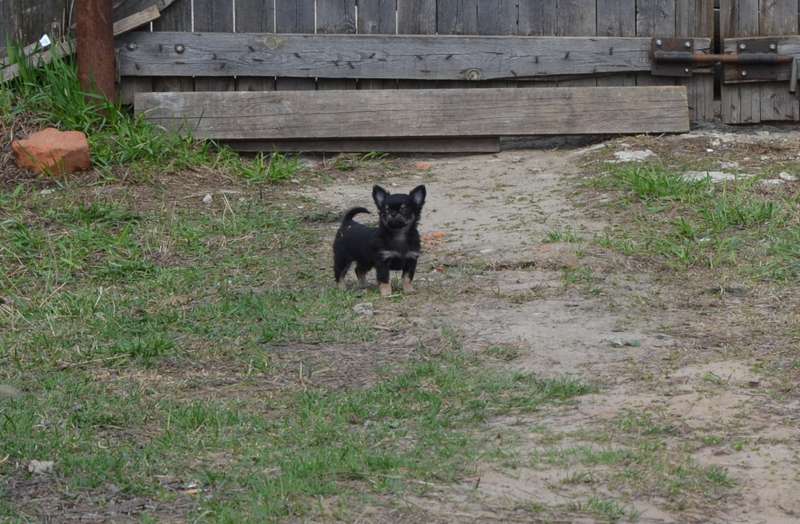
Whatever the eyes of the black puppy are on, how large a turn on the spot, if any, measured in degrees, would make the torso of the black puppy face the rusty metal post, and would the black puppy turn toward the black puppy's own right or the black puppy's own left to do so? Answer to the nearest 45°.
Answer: approximately 180°

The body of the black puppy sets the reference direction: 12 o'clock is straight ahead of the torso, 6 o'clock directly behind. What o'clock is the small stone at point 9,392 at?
The small stone is roughly at 3 o'clock from the black puppy.

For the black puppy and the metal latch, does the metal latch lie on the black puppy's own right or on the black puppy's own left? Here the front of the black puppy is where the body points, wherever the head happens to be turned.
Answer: on the black puppy's own left

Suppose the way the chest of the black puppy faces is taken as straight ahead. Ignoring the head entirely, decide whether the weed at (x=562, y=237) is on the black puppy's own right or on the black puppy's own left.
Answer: on the black puppy's own left

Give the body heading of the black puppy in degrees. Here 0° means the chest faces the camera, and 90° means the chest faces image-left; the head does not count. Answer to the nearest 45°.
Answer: approximately 315°

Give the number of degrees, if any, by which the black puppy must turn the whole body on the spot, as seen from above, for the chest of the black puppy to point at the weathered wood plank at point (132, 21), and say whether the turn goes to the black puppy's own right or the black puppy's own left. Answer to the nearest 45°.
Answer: approximately 180°

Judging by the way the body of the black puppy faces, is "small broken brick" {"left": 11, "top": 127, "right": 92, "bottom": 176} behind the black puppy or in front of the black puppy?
behind

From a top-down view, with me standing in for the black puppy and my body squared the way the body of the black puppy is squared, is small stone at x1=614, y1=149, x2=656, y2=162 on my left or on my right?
on my left

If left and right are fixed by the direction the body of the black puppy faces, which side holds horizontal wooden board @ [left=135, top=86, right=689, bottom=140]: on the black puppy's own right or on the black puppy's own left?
on the black puppy's own left

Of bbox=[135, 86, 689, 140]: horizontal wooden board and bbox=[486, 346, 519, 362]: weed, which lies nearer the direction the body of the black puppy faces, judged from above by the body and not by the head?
the weed

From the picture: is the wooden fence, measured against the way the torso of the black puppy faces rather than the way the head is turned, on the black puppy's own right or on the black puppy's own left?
on the black puppy's own left
